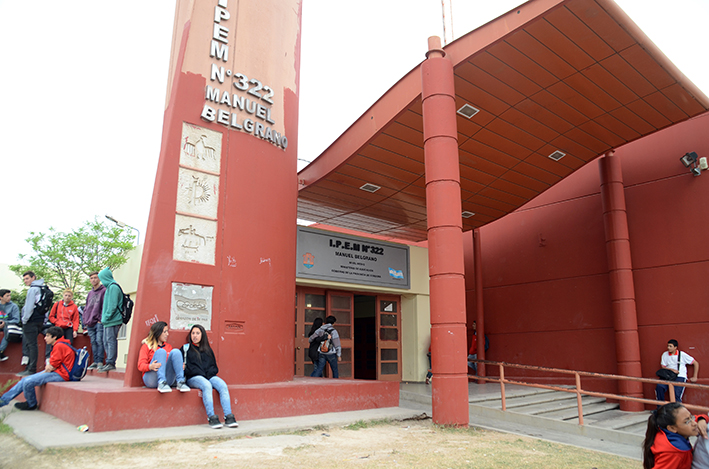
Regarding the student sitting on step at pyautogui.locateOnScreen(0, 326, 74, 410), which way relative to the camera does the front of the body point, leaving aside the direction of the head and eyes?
to the viewer's left

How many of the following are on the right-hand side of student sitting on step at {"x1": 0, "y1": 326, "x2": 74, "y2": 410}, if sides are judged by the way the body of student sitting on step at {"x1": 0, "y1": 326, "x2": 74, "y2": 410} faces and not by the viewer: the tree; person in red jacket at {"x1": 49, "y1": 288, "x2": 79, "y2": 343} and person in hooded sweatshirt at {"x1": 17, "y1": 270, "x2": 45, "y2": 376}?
3

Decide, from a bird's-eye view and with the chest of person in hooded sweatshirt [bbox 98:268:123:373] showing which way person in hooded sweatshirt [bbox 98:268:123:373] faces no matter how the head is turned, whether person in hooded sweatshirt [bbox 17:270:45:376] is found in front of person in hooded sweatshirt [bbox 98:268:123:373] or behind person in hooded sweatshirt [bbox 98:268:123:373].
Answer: in front

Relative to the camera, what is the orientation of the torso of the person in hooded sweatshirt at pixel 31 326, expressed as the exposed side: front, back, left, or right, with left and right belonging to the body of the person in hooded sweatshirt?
left

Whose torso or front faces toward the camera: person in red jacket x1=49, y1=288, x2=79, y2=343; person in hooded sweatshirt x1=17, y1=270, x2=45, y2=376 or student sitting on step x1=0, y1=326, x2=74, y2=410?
the person in red jacket

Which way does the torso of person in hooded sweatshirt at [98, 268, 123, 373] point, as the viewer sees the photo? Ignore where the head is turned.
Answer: to the viewer's left

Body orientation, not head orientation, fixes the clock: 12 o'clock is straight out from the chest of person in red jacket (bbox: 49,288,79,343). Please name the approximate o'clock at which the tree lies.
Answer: The tree is roughly at 6 o'clock from the person in red jacket.
